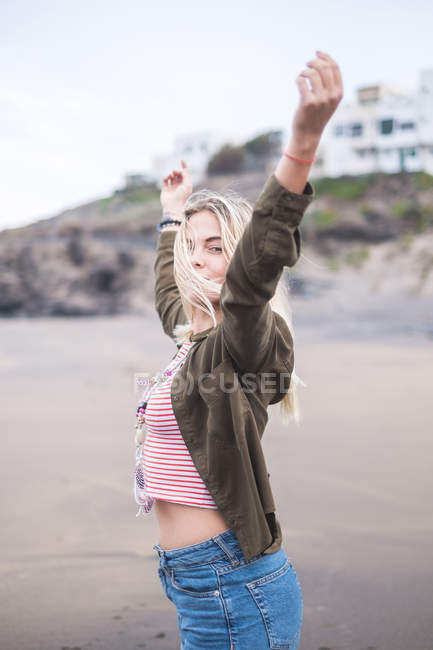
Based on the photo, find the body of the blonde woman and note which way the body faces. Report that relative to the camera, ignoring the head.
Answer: to the viewer's left

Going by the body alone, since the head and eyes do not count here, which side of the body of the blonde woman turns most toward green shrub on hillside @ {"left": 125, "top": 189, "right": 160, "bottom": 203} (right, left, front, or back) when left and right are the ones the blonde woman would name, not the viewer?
right

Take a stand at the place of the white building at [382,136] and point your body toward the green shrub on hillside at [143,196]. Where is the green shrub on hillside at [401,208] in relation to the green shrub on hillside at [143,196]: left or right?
left

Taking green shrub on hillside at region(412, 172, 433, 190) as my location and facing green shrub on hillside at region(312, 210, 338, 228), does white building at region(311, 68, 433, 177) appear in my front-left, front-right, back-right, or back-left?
back-right

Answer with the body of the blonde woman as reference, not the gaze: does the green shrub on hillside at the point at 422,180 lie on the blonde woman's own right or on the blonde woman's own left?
on the blonde woman's own right
